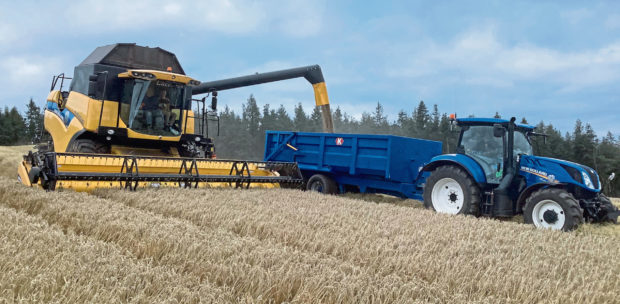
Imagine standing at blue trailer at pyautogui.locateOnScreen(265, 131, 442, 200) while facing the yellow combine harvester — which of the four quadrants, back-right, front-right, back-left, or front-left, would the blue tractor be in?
back-left

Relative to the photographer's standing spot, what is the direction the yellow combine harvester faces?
facing the viewer and to the right of the viewer

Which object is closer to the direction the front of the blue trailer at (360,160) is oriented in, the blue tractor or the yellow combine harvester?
the blue tractor

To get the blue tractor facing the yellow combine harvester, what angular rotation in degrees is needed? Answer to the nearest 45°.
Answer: approximately 135° to its right

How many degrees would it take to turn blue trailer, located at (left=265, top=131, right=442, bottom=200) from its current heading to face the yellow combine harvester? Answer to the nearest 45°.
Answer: approximately 135° to its right

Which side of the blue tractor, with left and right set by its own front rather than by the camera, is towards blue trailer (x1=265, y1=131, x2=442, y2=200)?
back

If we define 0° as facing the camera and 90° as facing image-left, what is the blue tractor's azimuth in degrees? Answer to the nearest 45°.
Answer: approximately 315°

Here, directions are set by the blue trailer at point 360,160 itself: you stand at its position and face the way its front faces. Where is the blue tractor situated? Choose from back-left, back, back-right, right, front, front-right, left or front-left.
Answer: front
